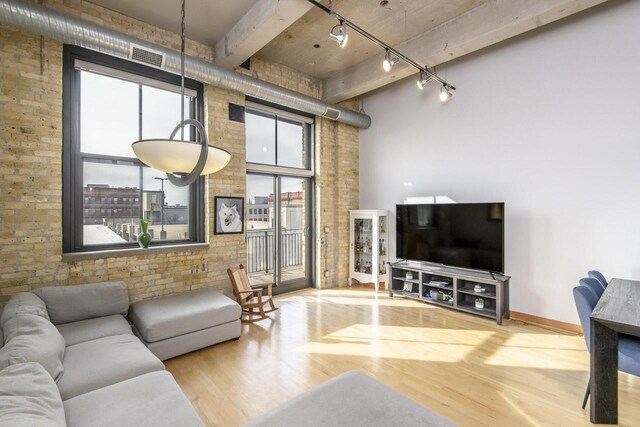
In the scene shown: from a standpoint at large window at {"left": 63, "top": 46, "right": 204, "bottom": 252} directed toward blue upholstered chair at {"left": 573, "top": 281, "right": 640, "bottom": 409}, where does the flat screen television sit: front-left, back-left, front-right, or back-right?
front-left

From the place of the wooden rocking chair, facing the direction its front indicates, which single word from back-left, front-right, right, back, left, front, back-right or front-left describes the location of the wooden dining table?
front

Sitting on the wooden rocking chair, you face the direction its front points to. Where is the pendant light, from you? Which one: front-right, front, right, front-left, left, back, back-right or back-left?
front-right

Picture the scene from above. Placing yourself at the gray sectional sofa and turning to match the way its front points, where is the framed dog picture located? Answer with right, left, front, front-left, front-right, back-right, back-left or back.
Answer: front-left

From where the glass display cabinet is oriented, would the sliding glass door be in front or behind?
in front

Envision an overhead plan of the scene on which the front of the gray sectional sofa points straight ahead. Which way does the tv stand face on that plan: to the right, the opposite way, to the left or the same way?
the opposite way

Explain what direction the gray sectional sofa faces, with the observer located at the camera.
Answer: facing to the right of the viewer

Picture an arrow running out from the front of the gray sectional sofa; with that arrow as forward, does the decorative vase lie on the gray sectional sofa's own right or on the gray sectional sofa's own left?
on the gray sectional sofa's own left

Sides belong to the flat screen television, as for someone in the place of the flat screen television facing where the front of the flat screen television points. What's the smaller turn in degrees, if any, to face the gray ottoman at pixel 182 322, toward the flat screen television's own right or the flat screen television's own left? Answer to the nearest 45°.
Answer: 0° — it already faces it

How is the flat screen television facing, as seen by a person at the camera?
facing the viewer and to the left of the viewer

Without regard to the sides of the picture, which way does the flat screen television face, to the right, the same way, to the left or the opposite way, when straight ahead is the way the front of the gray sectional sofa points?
the opposite way

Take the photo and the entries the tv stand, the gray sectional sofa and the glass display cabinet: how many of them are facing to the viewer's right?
1

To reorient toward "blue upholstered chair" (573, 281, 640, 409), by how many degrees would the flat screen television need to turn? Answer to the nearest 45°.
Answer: approximately 90° to its left

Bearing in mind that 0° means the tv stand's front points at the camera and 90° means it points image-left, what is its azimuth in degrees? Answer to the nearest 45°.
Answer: approximately 45°

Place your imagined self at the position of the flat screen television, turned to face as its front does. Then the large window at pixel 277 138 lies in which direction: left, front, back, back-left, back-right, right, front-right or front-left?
front-right

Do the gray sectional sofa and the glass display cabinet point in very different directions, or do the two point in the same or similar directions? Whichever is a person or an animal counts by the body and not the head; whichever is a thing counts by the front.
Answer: very different directions

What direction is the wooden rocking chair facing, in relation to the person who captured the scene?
facing the viewer and to the right of the viewer
